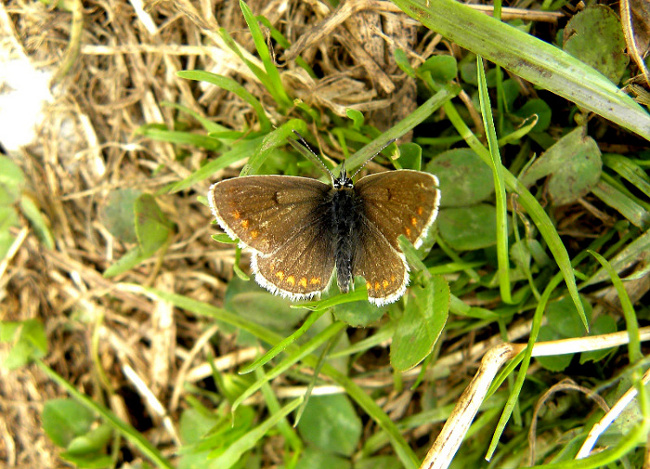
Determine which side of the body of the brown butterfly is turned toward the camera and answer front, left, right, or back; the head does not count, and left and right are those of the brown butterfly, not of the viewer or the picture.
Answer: back

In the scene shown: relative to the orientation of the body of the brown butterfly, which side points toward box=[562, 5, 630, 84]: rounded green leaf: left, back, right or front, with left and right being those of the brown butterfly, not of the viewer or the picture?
right

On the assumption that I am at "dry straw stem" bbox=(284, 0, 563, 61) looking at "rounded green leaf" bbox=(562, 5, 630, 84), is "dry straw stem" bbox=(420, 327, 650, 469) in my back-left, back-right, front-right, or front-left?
front-right

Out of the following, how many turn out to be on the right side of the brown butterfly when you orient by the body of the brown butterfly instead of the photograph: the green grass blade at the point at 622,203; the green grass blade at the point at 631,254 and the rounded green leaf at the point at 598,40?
3

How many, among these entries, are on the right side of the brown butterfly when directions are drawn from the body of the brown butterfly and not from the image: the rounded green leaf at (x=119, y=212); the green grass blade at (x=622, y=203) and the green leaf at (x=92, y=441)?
1
